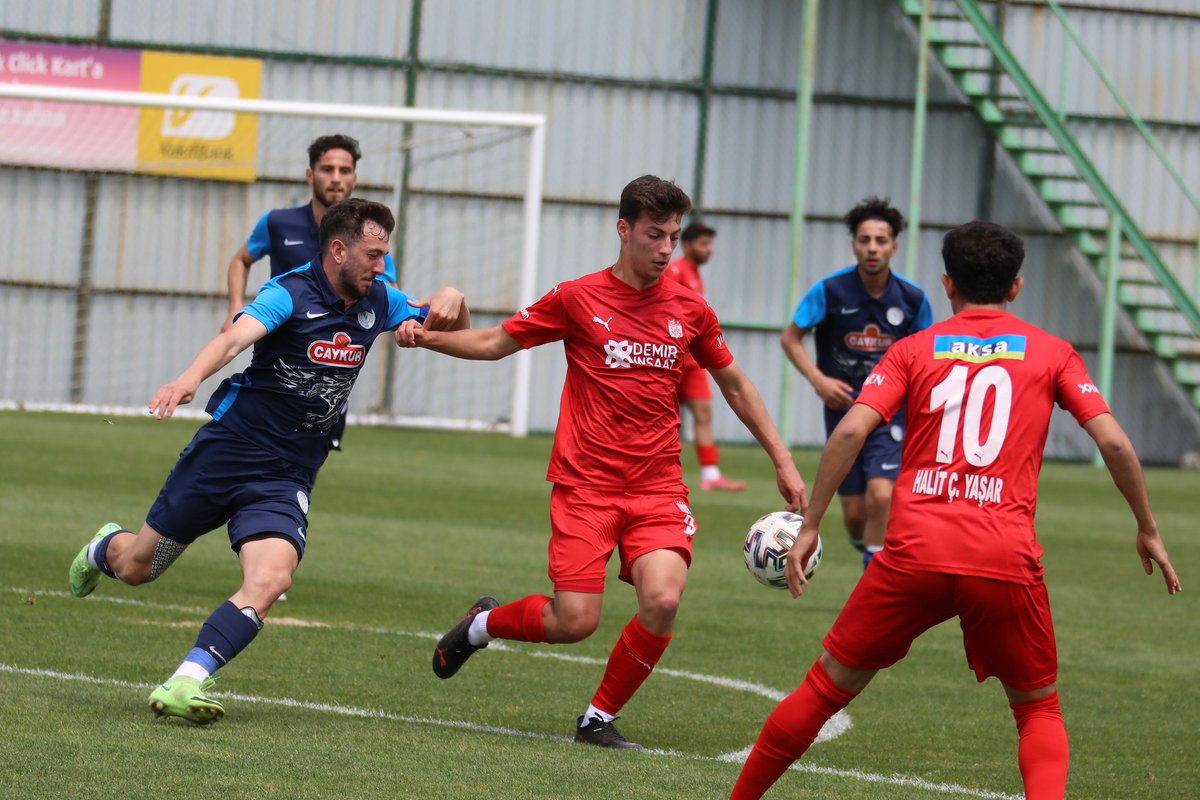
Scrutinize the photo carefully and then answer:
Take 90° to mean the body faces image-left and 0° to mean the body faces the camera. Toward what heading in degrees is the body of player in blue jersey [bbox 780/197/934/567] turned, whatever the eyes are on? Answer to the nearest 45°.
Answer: approximately 0°

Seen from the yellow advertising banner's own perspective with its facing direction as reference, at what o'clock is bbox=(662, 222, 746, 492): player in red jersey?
The player in red jersey is roughly at 11 o'clock from the yellow advertising banner.

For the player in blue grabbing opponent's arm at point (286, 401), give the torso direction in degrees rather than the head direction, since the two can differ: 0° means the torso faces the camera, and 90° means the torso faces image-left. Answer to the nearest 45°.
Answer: approximately 315°

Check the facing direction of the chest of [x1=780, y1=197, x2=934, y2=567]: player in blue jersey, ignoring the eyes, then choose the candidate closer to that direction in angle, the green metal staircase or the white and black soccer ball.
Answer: the white and black soccer ball

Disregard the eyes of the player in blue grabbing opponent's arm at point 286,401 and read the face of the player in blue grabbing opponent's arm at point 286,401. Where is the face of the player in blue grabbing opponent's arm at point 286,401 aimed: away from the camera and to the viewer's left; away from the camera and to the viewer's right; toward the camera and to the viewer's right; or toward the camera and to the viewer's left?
toward the camera and to the viewer's right

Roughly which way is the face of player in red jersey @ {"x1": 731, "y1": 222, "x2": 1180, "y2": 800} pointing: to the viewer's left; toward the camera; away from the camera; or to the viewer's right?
away from the camera

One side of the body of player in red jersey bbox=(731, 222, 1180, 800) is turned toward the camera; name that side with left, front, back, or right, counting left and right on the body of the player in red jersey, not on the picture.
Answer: back

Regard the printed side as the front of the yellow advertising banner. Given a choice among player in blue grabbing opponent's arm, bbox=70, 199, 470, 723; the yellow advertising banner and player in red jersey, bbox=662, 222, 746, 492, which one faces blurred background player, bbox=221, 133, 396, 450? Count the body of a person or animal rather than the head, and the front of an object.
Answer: the yellow advertising banner
